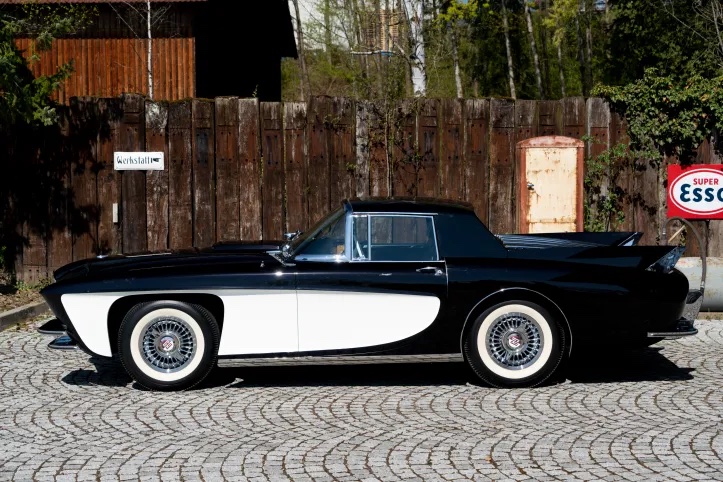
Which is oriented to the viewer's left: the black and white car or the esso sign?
the black and white car

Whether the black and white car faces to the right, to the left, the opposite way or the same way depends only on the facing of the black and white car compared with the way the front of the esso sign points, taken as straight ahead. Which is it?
to the right

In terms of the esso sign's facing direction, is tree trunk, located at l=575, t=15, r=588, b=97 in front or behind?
behind

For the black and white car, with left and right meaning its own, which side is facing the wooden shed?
right

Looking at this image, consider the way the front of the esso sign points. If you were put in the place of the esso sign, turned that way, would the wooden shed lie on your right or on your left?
on your right

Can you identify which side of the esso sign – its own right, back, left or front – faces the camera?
front

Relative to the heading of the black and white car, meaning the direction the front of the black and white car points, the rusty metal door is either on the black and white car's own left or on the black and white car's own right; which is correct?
on the black and white car's own right

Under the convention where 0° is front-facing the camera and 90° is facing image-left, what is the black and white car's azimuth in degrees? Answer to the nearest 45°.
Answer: approximately 90°

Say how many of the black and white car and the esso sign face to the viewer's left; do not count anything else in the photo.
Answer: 1

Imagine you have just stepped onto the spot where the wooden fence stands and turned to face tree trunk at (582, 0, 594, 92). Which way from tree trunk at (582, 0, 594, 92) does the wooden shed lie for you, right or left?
left

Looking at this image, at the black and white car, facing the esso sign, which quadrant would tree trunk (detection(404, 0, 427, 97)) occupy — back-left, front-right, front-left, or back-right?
front-left

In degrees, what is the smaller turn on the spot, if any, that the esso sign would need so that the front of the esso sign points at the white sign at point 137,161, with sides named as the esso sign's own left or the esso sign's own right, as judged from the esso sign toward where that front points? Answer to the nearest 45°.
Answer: approximately 90° to the esso sign's own right

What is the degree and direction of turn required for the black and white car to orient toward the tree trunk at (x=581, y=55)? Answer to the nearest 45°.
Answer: approximately 90° to its right

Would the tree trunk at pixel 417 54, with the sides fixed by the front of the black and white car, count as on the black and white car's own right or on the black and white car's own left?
on the black and white car's own right

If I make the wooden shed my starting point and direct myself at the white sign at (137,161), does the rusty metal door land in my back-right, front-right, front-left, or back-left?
front-left
